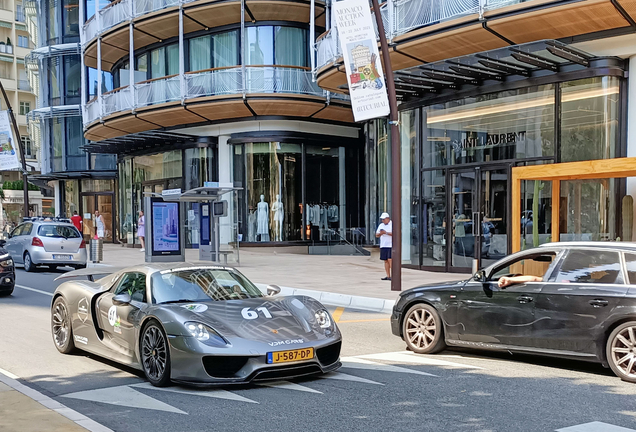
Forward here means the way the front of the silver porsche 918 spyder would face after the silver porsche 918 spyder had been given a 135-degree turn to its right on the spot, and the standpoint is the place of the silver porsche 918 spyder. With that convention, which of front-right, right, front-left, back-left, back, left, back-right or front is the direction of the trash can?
right

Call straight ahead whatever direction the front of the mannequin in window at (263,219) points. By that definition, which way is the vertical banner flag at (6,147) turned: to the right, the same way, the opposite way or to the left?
the same way

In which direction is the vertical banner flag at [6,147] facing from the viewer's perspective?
toward the camera

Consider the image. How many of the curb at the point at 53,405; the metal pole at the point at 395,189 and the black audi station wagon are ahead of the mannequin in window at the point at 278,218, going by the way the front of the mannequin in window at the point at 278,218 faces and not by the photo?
3

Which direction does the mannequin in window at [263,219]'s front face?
toward the camera

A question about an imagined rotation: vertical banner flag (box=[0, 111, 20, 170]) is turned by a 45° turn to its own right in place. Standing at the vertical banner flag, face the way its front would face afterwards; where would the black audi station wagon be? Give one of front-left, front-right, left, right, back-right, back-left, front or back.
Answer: front-left

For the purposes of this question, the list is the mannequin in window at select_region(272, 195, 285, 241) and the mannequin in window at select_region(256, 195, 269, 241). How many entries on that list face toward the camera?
2

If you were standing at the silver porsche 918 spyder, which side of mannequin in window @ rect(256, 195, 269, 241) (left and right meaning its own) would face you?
front

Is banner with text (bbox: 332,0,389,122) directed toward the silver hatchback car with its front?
no

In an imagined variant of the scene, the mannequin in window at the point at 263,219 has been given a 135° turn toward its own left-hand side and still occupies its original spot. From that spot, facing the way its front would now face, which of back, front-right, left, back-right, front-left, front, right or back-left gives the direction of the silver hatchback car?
back

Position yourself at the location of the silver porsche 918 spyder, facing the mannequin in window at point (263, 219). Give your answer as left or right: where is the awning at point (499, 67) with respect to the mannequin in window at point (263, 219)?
right

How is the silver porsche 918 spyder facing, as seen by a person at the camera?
facing the viewer and to the right of the viewer

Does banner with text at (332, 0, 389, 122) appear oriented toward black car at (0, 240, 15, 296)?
no

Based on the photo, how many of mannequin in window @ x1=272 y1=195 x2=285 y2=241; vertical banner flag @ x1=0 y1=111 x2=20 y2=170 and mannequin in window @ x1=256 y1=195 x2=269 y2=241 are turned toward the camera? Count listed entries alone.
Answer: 3

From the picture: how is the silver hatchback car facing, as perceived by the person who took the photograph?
facing away from the viewer and to the left of the viewer

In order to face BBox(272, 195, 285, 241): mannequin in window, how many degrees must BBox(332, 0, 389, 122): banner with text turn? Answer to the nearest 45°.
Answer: approximately 180°

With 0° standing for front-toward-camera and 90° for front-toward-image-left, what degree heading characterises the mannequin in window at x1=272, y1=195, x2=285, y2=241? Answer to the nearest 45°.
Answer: approximately 0°

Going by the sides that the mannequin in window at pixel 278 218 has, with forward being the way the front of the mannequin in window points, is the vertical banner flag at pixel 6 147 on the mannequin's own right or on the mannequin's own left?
on the mannequin's own right

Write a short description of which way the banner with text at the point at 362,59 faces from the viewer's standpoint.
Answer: facing the viewer

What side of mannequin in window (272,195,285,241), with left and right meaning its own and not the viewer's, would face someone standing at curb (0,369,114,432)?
front

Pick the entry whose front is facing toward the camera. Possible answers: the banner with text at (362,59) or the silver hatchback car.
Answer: the banner with text

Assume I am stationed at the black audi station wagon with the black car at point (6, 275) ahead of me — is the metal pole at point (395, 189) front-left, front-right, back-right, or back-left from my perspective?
front-right
